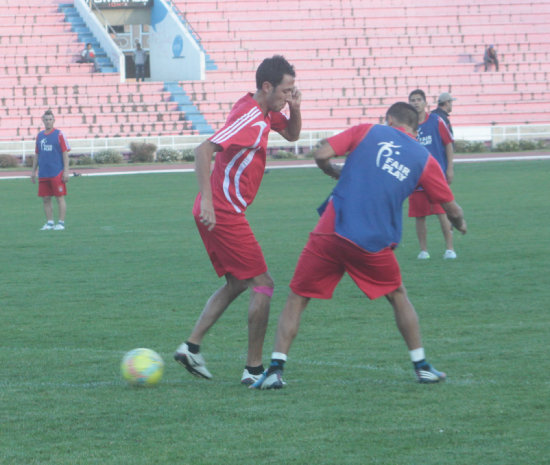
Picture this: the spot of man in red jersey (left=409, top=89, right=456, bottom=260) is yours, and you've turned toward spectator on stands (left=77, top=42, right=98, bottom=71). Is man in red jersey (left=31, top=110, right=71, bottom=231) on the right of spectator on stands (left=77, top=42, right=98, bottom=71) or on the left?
left

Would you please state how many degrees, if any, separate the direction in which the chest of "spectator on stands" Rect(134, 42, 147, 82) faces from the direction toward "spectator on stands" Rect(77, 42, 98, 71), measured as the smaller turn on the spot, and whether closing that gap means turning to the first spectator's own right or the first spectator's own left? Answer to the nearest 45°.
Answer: approximately 45° to the first spectator's own right

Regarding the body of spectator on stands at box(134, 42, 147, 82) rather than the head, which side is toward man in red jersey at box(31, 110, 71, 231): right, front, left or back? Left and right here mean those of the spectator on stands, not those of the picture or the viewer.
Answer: front

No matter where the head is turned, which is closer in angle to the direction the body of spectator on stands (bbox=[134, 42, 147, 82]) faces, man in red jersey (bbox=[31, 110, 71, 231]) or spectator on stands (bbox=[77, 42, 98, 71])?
the man in red jersey

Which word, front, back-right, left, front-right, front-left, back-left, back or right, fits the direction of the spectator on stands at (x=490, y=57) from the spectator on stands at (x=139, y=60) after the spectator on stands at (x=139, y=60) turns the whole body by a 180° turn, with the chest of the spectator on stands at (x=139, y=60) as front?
right

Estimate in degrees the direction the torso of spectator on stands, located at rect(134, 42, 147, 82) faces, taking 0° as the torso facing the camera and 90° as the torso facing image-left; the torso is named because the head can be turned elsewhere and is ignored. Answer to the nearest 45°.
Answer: approximately 0°

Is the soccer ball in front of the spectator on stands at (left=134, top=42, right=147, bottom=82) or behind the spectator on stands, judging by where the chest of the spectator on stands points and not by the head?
in front

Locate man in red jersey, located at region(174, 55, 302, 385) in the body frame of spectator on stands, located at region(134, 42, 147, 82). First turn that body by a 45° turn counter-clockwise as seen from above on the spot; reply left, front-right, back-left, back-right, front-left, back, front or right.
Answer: front-right

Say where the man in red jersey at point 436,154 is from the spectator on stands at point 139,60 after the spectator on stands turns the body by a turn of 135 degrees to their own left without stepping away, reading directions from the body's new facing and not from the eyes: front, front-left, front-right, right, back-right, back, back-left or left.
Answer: back-right
